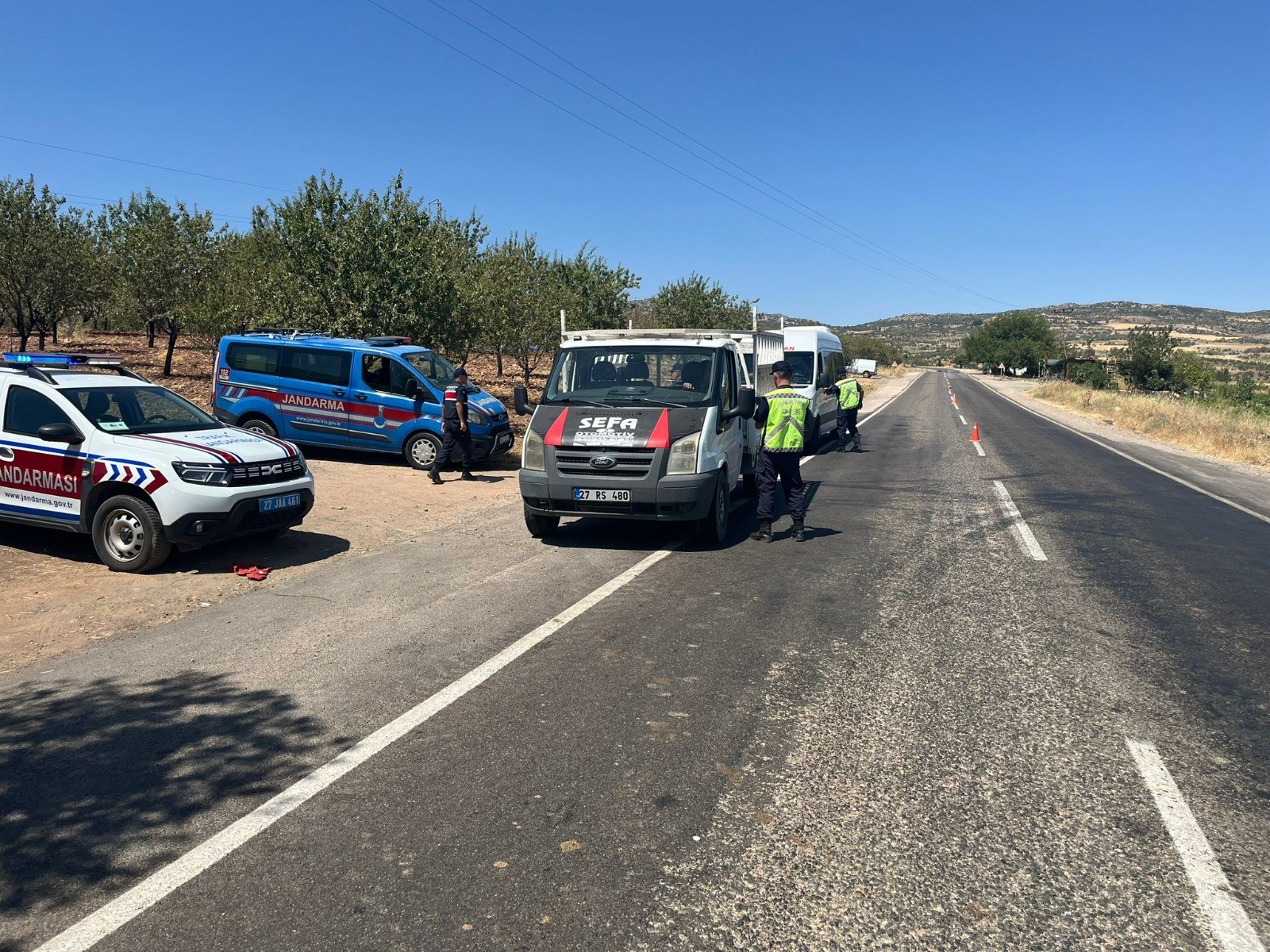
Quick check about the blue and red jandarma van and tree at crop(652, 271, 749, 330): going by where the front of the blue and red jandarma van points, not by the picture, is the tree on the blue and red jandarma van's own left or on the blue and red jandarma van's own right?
on the blue and red jandarma van's own left

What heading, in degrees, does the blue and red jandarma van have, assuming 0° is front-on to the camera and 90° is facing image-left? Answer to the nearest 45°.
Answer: approximately 315°

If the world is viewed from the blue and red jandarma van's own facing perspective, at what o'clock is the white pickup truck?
The white pickup truck is roughly at 1 o'clock from the blue and red jandarma van.

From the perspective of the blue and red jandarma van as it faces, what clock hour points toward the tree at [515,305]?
The tree is roughly at 8 o'clock from the blue and red jandarma van.

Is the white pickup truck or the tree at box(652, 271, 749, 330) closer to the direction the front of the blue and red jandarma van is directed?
the white pickup truck

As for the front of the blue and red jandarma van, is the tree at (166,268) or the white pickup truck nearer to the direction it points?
the white pickup truck

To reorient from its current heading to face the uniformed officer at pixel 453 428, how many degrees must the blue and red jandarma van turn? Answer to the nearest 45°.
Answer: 0° — it already faces them

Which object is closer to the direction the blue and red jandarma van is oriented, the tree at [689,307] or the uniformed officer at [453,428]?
the uniformed officer

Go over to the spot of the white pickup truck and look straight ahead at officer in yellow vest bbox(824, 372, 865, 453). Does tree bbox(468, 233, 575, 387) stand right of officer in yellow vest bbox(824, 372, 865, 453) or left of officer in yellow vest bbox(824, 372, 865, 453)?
left

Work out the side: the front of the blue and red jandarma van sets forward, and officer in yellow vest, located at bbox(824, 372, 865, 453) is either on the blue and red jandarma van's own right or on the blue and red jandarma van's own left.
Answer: on the blue and red jandarma van's own left
